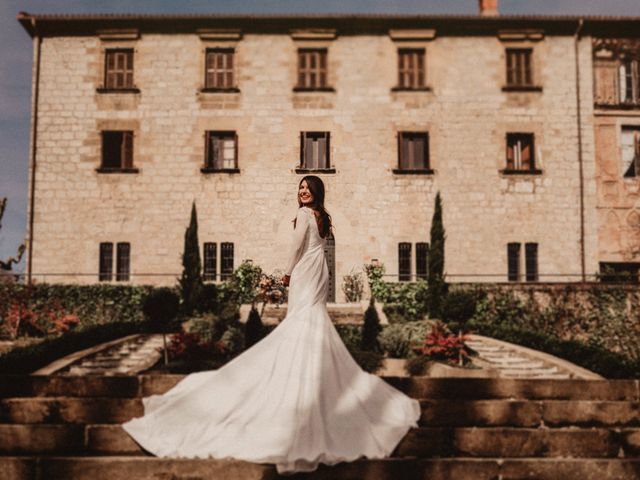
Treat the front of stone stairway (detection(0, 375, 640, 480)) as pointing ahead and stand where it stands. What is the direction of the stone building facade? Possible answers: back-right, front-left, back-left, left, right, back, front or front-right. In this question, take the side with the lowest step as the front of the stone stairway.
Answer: back

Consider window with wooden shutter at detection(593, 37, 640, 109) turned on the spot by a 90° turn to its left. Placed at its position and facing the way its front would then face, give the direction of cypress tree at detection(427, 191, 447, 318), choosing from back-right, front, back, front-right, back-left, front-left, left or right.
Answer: back-right

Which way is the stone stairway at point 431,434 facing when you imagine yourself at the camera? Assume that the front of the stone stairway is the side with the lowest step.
facing the viewer

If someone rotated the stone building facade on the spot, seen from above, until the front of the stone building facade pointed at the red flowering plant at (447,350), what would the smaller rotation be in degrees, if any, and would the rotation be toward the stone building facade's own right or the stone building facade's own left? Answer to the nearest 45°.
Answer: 0° — it already faces it

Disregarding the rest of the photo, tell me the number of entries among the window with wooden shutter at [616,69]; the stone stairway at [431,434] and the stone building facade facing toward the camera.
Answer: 3

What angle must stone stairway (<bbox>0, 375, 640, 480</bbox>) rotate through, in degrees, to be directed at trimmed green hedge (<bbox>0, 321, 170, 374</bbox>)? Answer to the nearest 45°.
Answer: approximately 135° to its right

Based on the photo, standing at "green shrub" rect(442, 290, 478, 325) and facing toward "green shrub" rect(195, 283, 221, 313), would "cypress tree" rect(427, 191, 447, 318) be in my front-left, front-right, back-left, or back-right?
front-right

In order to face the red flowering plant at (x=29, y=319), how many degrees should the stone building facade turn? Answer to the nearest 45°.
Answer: approximately 45° to its right

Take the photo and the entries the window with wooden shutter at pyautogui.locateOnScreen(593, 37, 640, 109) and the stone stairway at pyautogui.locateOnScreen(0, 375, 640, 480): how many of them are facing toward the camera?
2

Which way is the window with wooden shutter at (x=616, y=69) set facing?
toward the camera

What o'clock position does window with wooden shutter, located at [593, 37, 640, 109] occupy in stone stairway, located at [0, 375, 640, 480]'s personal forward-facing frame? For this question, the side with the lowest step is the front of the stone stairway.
The window with wooden shutter is roughly at 7 o'clock from the stone stairway.

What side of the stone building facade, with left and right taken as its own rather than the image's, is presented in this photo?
front
